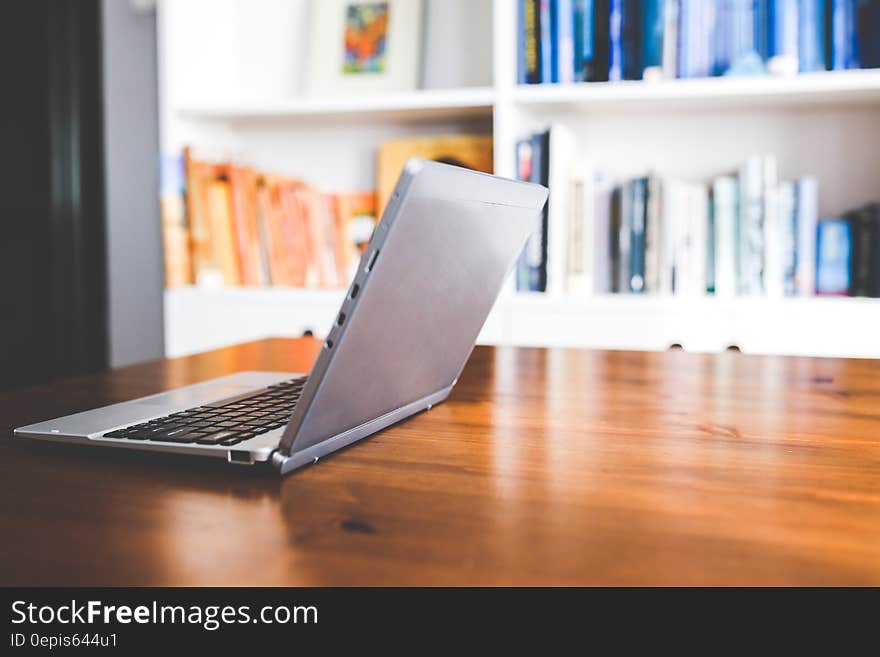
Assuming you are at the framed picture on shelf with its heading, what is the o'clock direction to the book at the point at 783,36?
The book is roughly at 10 o'clock from the framed picture on shelf.

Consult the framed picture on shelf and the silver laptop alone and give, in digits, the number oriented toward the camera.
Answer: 1

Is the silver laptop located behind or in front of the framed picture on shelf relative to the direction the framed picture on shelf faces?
in front

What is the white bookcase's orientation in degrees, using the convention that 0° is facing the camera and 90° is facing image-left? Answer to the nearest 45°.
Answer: approximately 0°

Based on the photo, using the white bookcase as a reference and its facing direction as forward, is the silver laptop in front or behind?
in front

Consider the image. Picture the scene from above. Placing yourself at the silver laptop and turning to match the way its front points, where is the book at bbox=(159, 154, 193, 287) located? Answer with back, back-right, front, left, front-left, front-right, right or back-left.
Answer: front-right

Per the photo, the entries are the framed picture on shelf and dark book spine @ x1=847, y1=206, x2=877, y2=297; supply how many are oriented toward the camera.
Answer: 2

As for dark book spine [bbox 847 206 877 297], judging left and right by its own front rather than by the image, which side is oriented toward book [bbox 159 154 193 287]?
right
